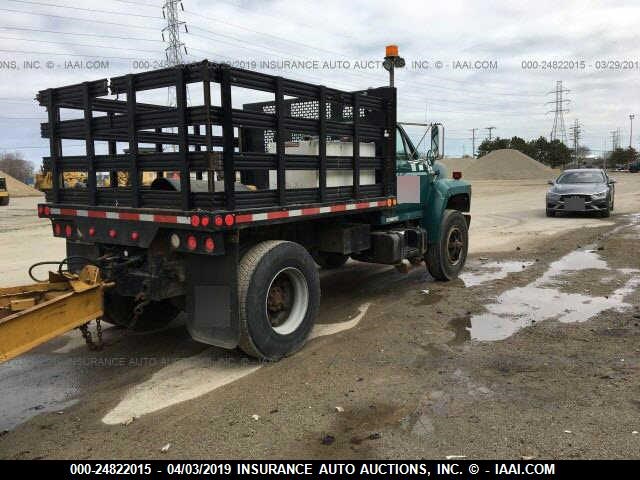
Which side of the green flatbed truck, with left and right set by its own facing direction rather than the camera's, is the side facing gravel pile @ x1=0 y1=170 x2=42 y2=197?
left

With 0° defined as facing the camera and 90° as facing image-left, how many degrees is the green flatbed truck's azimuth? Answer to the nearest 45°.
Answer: approximately 225°
